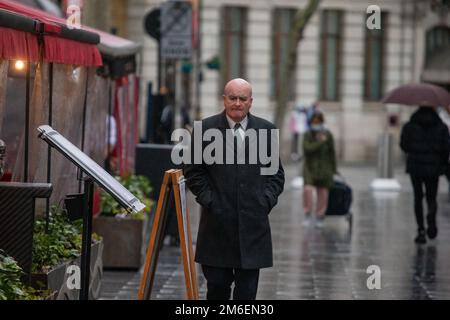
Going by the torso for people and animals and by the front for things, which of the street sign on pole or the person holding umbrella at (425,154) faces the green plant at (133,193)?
the street sign on pole

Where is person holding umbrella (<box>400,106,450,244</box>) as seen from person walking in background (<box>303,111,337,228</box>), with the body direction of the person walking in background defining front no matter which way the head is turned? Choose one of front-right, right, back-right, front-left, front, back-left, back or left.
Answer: front-left

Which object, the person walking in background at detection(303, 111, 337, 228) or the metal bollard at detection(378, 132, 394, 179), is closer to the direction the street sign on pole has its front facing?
the person walking in background

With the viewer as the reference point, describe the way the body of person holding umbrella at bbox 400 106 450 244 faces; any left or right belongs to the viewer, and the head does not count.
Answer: facing away from the viewer

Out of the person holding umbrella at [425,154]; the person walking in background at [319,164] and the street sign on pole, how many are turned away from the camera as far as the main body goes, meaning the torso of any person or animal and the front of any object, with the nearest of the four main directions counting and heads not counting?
1

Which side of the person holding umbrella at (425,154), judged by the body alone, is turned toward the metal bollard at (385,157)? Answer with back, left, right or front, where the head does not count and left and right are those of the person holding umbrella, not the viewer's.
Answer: front

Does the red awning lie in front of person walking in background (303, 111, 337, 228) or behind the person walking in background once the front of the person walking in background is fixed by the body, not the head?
in front

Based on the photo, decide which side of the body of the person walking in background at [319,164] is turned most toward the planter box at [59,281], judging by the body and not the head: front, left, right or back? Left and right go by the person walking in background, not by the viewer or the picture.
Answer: front

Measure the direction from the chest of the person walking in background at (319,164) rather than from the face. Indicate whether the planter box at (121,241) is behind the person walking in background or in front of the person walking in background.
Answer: in front

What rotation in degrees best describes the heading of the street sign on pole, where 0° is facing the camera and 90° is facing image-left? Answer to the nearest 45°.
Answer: approximately 0°
